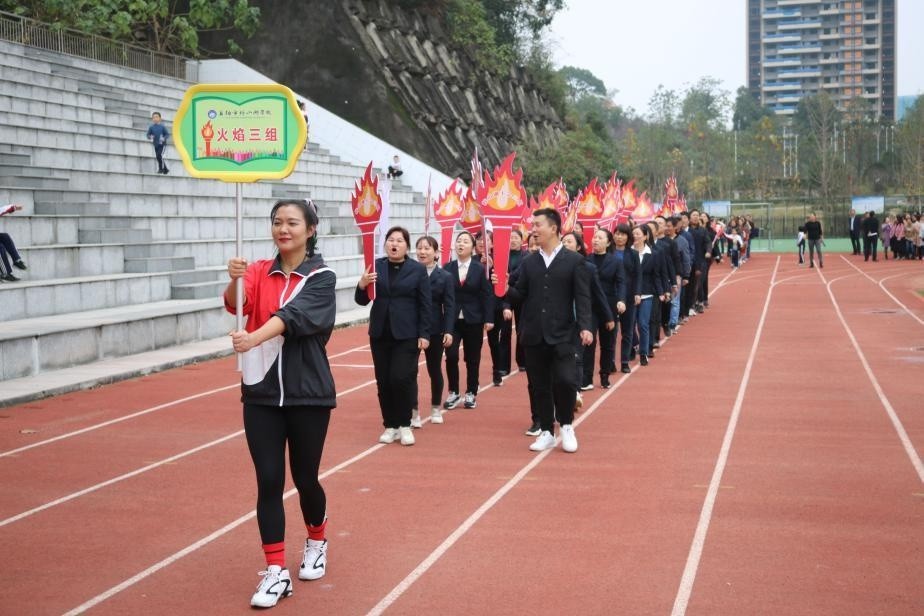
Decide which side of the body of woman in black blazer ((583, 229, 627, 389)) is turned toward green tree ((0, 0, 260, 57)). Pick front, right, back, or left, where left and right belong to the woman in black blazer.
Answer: right

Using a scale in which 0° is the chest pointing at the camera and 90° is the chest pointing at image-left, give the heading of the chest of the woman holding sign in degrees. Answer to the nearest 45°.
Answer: approximately 45°

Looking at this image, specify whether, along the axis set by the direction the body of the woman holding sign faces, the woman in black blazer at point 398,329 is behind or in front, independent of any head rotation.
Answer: behind

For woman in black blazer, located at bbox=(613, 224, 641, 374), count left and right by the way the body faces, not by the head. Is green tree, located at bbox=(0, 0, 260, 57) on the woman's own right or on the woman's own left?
on the woman's own right

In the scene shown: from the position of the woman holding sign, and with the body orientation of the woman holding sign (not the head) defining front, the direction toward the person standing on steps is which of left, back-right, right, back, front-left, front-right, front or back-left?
back-right

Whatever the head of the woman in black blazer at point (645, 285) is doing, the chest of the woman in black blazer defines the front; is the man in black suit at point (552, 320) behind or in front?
in front

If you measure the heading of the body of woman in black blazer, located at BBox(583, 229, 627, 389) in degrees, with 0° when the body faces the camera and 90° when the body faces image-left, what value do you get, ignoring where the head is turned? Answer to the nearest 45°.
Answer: approximately 45°

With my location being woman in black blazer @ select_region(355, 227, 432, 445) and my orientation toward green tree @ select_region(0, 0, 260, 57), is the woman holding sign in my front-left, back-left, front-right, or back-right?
back-left

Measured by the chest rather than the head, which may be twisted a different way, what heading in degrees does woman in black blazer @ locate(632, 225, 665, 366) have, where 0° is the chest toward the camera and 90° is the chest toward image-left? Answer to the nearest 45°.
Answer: approximately 45°

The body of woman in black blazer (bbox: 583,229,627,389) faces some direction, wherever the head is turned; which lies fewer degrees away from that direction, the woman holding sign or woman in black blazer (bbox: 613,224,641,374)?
the woman holding sign

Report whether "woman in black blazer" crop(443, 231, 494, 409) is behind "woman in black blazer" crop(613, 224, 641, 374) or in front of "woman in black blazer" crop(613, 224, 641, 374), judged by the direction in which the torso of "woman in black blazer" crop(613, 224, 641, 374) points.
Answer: in front

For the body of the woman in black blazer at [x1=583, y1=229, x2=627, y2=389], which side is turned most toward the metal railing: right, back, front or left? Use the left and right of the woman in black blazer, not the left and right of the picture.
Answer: right
